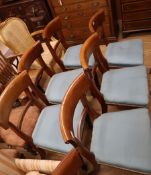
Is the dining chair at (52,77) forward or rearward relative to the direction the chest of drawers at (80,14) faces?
forward

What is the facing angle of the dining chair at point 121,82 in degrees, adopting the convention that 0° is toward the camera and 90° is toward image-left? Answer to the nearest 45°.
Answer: approximately 270°

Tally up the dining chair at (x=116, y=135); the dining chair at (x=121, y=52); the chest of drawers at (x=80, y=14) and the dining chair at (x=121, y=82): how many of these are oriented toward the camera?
1

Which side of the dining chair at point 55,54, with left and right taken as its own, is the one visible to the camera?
right

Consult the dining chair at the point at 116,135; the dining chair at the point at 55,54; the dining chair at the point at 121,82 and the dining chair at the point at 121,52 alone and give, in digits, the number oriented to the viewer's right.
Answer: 4

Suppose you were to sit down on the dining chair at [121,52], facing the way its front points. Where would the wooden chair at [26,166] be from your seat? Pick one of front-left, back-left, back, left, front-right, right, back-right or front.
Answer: back-right

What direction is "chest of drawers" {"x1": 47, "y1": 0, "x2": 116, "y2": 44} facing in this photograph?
toward the camera

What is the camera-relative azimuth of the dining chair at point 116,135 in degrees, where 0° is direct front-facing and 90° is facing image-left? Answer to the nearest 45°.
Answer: approximately 270°

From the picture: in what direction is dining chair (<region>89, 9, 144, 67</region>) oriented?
to the viewer's right

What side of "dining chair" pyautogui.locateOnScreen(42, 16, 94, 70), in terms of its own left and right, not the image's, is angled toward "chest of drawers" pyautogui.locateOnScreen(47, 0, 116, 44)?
left

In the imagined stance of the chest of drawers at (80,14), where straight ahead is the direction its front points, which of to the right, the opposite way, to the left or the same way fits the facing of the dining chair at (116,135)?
to the left

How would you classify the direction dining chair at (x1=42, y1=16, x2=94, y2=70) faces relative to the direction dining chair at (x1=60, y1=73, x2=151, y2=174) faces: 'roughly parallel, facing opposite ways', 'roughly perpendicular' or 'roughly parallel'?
roughly parallel

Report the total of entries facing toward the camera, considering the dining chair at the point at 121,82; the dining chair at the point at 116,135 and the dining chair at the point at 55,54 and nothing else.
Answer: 0

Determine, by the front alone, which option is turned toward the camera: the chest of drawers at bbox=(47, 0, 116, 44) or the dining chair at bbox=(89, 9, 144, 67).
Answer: the chest of drawers

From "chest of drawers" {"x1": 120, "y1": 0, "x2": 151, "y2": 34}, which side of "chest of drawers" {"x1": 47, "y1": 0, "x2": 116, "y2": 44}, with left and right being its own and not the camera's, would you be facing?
left
